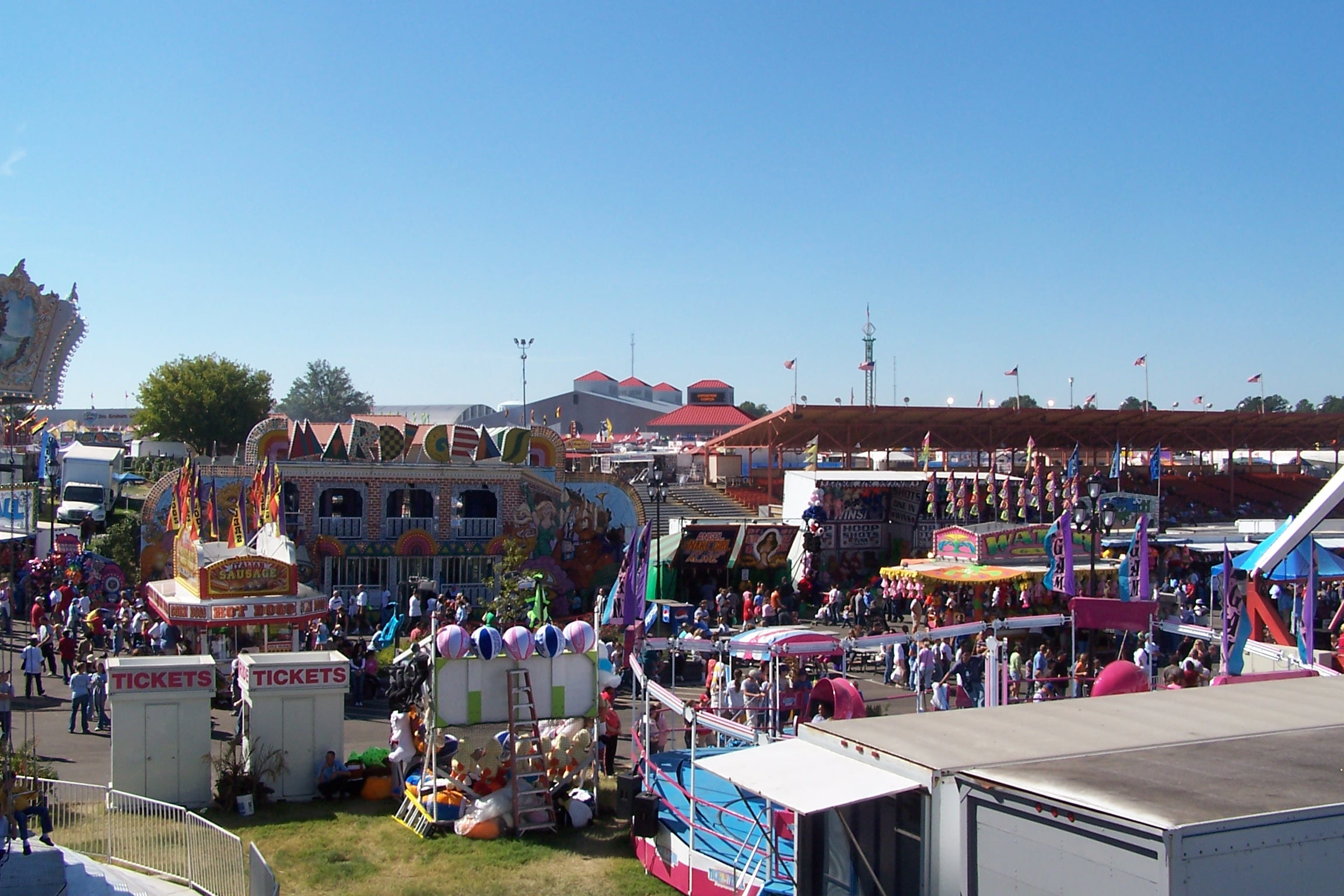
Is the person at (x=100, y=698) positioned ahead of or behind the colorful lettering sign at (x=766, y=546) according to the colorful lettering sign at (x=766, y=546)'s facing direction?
ahead

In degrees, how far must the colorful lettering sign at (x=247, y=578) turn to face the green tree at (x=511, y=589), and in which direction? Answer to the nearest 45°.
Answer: approximately 135° to its left

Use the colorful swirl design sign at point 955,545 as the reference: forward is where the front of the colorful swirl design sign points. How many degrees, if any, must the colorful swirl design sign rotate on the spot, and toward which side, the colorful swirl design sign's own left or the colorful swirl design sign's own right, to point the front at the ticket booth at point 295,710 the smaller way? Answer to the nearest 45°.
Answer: approximately 45° to the colorful swirl design sign's own right

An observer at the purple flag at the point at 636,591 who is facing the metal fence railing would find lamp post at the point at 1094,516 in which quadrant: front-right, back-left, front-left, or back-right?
back-left

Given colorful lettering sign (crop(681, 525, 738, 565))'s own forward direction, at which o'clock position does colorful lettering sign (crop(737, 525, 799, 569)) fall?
colorful lettering sign (crop(737, 525, 799, 569)) is roughly at 8 o'clock from colorful lettering sign (crop(681, 525, 738, 565)).

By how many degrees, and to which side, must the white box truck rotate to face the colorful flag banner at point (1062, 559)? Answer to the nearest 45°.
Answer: approximately 45° to its left

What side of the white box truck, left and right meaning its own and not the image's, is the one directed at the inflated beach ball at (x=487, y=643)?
front

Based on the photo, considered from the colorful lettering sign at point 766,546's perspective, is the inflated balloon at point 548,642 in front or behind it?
in front
